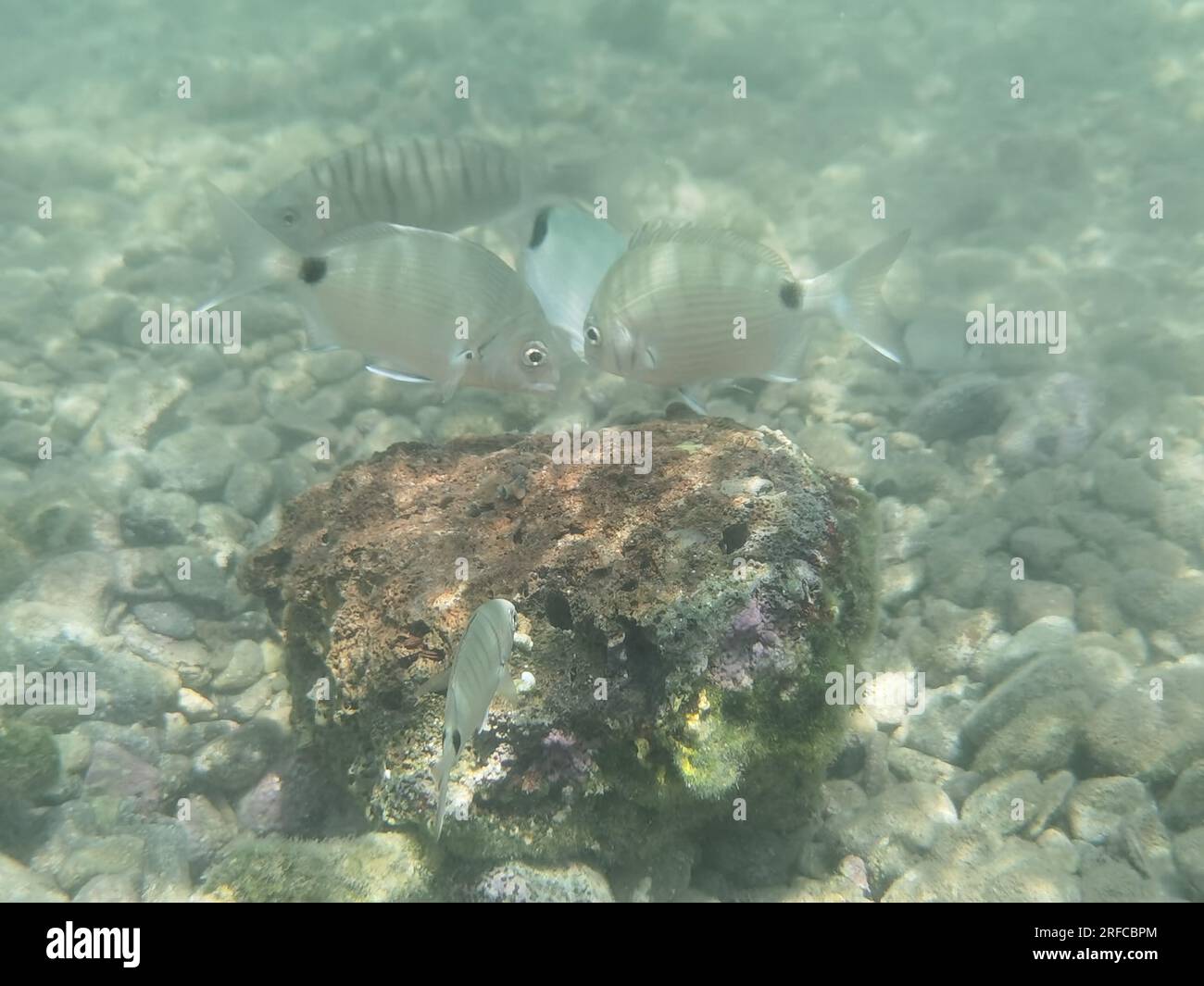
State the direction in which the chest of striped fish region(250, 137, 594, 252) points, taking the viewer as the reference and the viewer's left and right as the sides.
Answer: facing to the left of the viewer

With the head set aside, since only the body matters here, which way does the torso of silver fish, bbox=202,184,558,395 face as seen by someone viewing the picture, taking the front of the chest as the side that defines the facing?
to the viewer's right

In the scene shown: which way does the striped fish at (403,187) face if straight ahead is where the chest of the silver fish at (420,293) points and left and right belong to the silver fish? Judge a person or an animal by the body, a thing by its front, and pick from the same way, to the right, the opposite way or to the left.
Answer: the opposite way

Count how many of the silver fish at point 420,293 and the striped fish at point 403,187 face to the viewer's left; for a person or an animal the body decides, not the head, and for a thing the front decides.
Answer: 1

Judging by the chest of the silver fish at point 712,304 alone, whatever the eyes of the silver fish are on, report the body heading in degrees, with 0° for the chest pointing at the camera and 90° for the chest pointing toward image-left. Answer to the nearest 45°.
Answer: approximately 90°

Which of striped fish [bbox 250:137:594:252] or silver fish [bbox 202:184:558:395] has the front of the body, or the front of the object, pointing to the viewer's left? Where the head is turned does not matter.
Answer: the striped fish

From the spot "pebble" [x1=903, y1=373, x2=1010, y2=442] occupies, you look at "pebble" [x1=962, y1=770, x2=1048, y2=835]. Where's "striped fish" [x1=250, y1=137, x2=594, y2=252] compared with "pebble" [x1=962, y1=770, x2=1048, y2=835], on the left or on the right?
right
